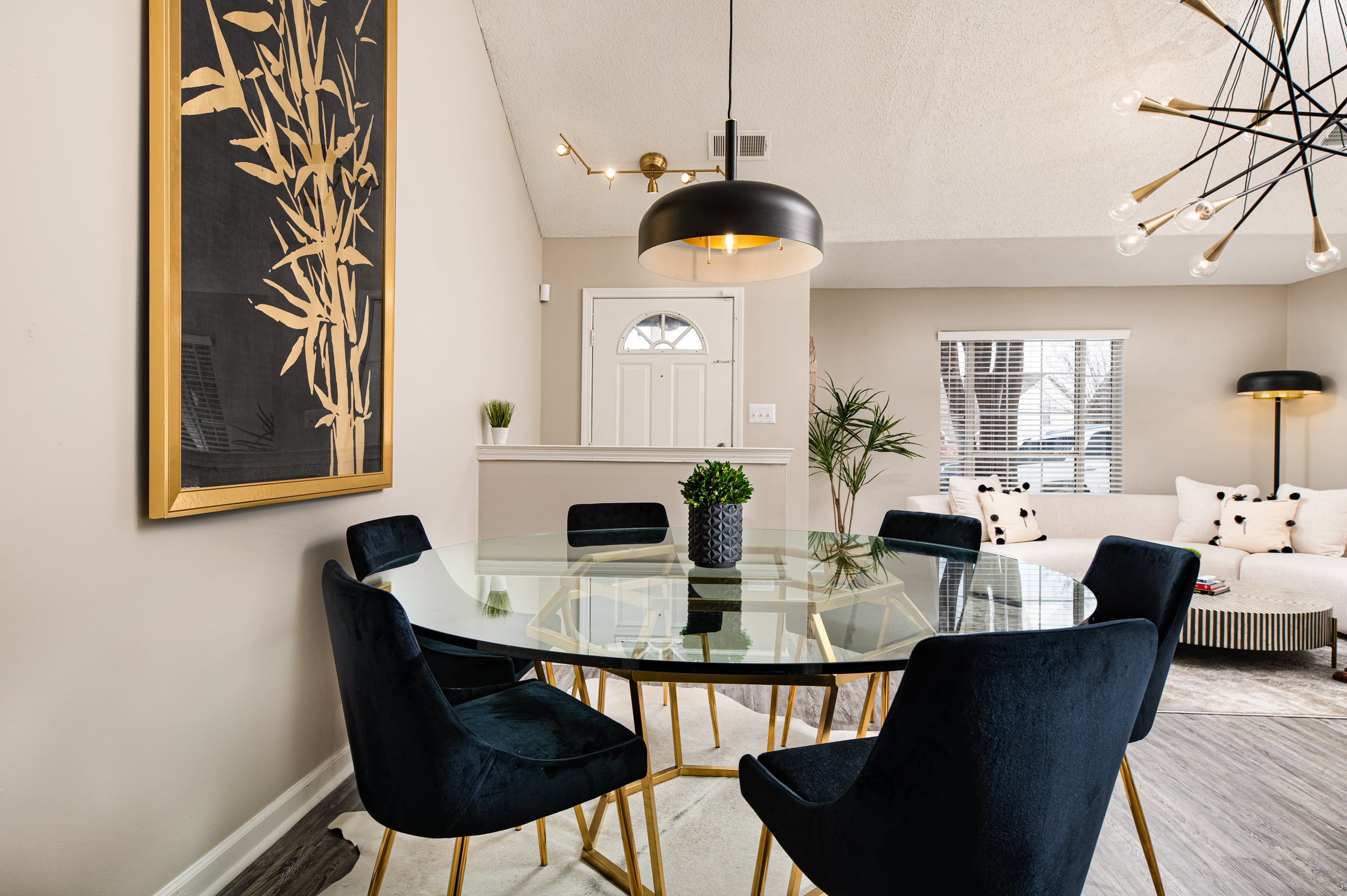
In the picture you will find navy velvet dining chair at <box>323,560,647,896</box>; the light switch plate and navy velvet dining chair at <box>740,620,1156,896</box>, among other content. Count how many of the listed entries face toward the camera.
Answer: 1

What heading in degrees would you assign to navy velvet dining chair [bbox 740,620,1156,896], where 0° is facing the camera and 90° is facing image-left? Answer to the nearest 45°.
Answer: approximately 135°

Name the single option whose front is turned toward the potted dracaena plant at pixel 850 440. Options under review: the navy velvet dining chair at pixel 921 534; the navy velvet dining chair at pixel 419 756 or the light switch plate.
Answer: the navy velvet dining chair at pixel 419 756

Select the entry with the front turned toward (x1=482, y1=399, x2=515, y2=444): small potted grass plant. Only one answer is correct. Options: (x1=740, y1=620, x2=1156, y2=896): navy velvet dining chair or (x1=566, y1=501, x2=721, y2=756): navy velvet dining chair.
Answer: (x1=740, y1=620, x2=1156, y2=896): navy velvet dining chair

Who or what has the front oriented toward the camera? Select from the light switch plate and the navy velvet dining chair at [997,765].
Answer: the light switch plate

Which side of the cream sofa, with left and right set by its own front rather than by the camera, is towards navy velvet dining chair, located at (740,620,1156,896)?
front

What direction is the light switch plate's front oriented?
toward the camera

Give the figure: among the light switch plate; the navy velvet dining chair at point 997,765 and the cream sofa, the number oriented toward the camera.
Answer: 2

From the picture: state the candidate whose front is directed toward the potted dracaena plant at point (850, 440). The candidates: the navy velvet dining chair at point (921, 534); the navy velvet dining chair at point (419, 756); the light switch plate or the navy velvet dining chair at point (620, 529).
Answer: the navy velvet dining chair at point (419, 756)

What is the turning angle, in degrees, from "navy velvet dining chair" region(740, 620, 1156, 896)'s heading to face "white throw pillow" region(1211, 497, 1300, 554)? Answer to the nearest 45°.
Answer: approximately 45° to its right

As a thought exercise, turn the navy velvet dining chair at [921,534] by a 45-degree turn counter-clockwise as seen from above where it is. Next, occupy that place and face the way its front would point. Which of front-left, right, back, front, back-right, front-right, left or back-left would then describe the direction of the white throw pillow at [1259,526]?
back-left

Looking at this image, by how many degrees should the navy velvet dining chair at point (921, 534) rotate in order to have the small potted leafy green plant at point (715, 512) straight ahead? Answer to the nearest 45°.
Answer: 0° — it already faces it

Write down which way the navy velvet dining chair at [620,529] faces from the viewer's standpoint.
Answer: facing the viewer and to the right of the viewer

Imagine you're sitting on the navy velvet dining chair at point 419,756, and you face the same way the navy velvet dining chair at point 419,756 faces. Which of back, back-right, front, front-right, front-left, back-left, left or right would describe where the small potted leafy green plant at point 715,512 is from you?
front

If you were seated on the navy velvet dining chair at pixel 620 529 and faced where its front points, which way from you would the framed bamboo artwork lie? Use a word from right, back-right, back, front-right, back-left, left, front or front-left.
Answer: right

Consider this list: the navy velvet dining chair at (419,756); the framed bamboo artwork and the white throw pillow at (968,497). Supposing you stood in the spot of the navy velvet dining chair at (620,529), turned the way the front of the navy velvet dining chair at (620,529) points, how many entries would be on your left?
1

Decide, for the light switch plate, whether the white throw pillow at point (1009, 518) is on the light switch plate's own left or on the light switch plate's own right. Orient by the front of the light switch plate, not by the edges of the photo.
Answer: on the light switch plate's own left

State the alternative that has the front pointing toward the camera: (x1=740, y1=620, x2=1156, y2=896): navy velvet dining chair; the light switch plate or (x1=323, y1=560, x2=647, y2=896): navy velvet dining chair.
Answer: the light switch plate

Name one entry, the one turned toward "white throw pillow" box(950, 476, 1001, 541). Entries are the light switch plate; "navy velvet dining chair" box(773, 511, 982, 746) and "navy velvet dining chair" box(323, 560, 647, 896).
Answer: "navy velvet dining chair" box(323, 560, 647, 896)

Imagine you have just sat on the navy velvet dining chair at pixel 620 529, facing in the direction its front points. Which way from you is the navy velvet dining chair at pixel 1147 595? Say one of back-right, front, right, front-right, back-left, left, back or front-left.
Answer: front

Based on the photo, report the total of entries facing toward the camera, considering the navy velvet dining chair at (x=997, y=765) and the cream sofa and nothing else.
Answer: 1
